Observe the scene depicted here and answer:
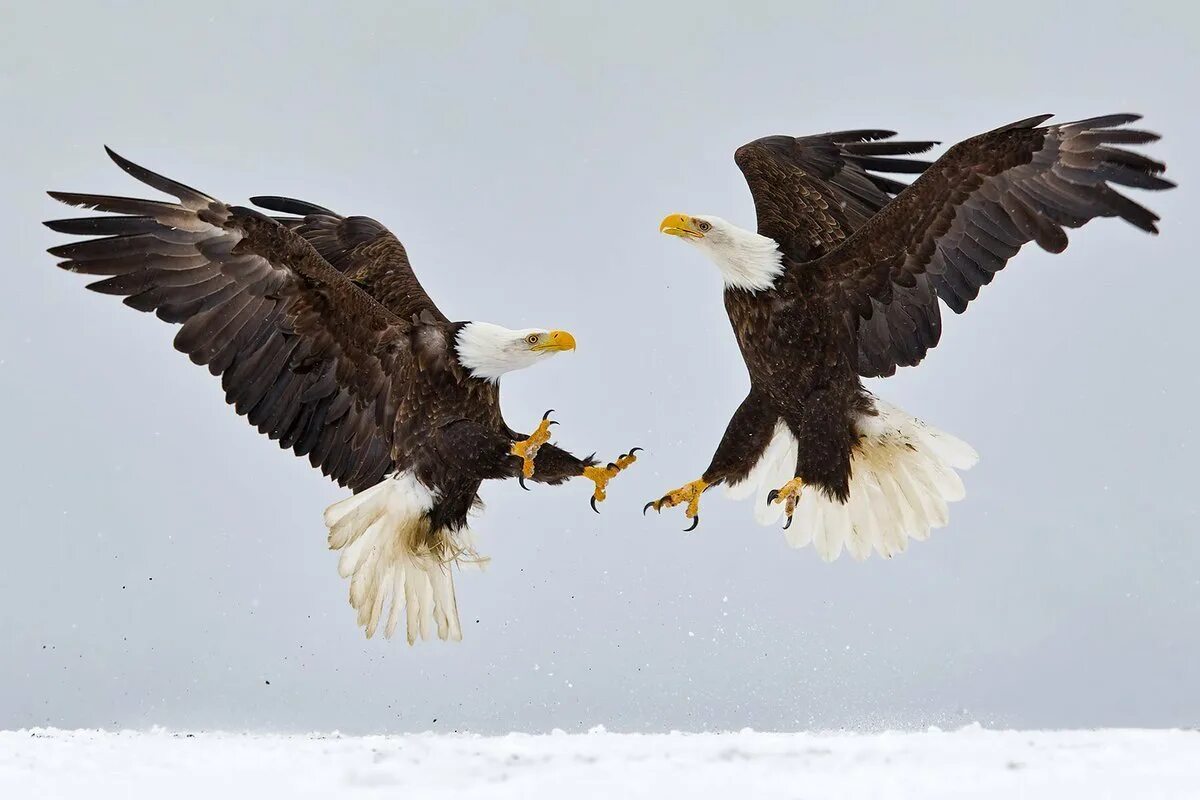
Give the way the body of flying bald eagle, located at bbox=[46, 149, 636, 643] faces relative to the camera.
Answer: to the viewer's right

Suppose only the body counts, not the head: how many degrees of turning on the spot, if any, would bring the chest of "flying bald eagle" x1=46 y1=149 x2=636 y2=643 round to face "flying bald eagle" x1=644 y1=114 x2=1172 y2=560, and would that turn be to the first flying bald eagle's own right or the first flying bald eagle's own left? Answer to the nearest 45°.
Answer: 0° — it already faces it
